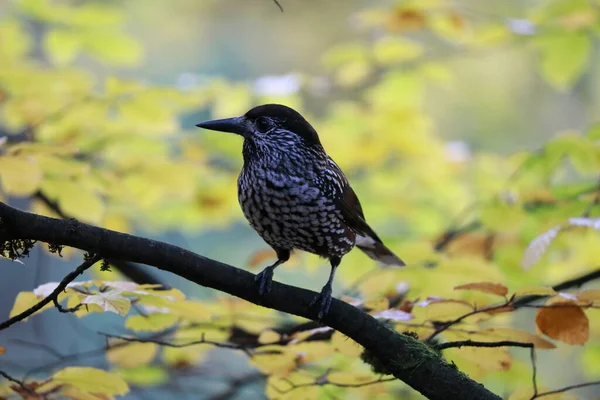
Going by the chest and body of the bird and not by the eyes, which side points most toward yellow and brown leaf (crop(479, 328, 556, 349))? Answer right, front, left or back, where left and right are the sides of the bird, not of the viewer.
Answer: back

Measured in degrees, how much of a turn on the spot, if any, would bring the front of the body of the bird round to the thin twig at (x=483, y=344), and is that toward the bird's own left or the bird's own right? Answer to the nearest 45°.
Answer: approximately 90° to the bird's own left

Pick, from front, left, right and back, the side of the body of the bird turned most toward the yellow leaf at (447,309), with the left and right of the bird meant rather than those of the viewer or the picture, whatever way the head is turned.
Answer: back

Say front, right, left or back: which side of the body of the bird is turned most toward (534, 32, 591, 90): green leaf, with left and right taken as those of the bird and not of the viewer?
back

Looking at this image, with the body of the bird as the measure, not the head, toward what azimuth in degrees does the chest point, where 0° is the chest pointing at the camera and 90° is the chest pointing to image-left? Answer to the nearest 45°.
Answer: approximately 45°

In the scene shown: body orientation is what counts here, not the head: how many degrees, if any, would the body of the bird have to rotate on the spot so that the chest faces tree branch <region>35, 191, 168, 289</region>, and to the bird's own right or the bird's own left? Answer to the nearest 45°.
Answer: approximately 90° to the bird's own right
